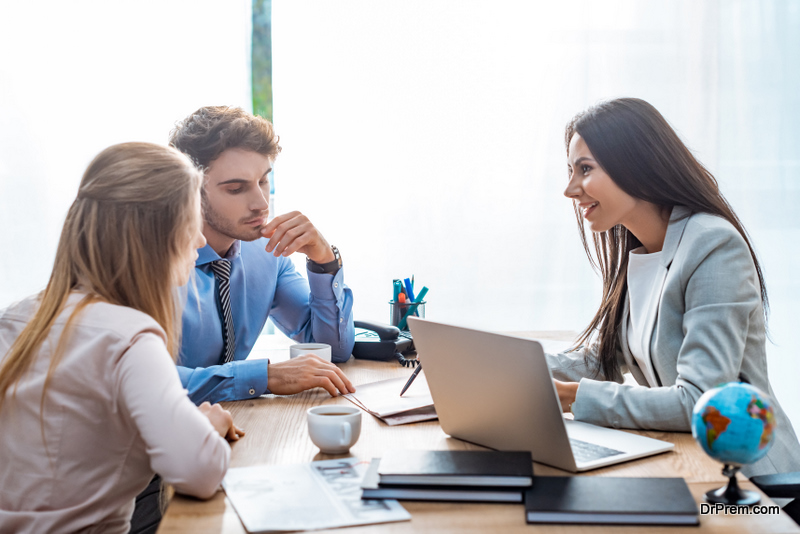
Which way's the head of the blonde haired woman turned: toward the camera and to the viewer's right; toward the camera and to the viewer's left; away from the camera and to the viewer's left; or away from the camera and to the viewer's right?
away from the camera and to the viewer's right

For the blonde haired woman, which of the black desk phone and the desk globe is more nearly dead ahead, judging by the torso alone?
the black desk phone

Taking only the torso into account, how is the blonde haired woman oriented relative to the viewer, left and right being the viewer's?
facing away from the viewer and to the right of the viewer

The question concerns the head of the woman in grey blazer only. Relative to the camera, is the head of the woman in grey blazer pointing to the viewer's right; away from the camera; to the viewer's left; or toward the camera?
to the viewer's left

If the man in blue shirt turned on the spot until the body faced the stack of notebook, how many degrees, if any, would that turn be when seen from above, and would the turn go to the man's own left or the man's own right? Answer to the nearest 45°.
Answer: approximately 45° to the man's own right

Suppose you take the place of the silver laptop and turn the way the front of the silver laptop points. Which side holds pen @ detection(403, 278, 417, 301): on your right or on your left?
on your left

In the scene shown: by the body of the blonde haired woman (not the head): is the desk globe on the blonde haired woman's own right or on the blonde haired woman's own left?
on the blonde haired woman's own right

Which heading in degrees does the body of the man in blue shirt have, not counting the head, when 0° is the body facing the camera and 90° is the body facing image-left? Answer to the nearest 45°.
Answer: approximately 315°
